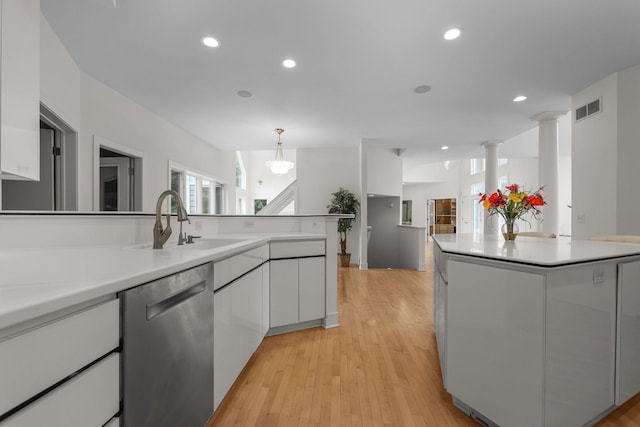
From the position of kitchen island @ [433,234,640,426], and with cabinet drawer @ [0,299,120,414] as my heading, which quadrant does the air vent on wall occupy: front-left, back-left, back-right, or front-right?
back-right

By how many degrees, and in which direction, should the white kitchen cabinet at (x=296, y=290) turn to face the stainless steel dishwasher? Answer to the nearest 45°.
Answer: approximately 45° to its right

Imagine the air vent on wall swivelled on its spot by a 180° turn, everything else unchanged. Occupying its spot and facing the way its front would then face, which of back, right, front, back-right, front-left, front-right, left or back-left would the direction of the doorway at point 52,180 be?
back

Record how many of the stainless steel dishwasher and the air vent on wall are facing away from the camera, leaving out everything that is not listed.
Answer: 0

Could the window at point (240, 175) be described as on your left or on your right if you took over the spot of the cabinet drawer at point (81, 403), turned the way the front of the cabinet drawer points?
on your left

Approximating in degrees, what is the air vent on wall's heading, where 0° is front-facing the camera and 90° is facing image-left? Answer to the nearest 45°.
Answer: approximately 45°

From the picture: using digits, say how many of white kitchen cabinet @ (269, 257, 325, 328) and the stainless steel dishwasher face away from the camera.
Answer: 0

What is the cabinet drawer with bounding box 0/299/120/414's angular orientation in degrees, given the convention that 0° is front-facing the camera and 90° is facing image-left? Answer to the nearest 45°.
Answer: approximately 315°

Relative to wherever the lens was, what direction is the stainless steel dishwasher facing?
facing the viewer and to the right of the viewer

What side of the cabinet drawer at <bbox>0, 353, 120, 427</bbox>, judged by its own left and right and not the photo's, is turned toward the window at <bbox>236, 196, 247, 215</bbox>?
left

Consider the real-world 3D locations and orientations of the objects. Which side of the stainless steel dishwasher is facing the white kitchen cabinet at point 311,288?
left

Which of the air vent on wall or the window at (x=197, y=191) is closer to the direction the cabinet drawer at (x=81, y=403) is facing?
the air vent on wall

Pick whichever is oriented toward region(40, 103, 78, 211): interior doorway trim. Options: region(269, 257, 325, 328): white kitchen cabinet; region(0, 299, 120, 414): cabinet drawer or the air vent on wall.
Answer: the air vent on wall
